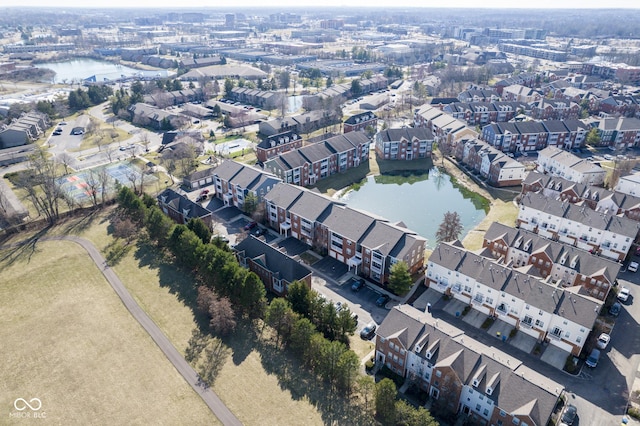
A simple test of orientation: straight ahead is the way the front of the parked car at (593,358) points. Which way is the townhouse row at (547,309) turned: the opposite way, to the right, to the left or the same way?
the opposite way

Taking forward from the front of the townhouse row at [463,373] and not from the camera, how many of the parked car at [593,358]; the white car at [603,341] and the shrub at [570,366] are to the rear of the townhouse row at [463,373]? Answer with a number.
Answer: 3

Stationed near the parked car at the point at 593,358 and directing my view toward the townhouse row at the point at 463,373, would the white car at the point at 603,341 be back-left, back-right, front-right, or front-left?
back-right

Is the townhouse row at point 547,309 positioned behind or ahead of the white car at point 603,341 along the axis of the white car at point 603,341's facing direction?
ahead

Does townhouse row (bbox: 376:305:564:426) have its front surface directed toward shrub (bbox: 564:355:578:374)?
no

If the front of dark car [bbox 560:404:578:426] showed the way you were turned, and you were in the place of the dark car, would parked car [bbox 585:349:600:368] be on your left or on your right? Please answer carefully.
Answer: on your right

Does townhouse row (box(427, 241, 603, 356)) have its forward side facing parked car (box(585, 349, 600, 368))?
no

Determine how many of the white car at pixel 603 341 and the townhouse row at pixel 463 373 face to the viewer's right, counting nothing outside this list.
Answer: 0

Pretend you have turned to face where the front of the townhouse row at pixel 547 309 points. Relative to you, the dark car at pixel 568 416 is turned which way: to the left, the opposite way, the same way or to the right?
the opposite way

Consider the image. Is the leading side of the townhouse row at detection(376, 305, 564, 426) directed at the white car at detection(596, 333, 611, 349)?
no
